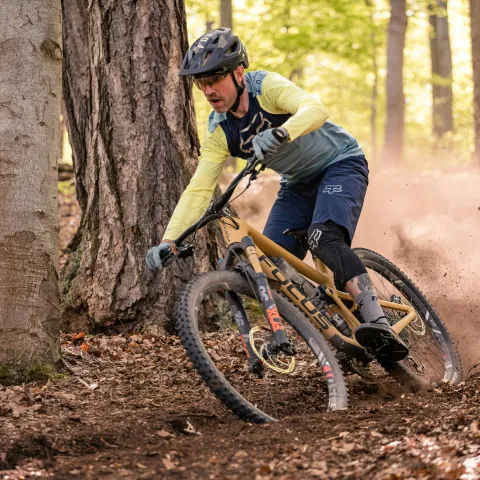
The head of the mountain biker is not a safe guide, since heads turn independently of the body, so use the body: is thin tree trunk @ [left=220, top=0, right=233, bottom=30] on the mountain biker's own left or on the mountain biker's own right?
on the mountain biker's own right

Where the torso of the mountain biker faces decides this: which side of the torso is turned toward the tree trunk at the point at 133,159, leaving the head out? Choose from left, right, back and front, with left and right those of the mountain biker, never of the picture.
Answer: right

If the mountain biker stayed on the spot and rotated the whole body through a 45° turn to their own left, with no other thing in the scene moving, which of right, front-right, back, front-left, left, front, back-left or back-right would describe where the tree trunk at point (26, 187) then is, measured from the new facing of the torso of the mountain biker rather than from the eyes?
right

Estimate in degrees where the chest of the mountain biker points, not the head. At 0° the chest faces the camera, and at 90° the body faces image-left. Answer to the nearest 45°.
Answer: approximately 45°

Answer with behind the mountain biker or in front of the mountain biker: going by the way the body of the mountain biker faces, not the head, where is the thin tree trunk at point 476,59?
behind

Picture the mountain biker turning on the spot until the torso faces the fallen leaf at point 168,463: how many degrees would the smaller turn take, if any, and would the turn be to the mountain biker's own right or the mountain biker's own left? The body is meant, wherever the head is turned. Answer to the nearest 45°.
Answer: approximately 45° to the mountain biker's own left

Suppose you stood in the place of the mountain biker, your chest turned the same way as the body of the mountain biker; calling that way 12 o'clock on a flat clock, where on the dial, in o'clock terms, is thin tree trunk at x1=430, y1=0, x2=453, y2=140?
The thin tree trunk is roughly at 5 o'clock from the mountain biker.

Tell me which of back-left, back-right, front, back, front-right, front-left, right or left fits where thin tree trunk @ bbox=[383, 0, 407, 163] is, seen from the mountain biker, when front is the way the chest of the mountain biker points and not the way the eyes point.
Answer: back-right

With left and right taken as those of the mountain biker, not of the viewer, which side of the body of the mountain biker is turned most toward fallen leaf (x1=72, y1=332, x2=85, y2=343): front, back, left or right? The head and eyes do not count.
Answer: right

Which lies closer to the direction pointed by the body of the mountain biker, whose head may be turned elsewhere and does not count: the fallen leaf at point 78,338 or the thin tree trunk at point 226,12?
the fallen leaf
